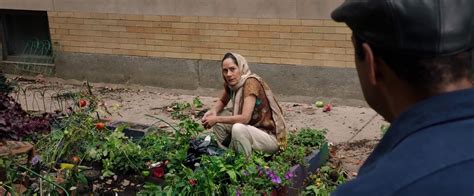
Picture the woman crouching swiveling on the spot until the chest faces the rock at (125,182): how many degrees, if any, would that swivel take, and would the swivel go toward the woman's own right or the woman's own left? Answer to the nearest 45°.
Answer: approximately 45° to the woman's own right

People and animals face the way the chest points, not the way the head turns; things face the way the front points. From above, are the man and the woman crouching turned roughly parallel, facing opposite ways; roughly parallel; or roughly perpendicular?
roughly perpendicular

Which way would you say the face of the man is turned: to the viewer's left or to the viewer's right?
to the viewer's left

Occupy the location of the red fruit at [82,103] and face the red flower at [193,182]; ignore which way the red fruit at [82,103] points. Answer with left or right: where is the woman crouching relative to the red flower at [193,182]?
left

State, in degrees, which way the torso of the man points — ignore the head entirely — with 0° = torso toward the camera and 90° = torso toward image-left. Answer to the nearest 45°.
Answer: approximately 135°

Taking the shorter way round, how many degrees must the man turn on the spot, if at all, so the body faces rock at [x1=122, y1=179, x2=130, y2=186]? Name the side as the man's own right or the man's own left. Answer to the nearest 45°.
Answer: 0° — they already face it

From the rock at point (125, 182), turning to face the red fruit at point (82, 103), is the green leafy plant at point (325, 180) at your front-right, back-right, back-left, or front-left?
back-right

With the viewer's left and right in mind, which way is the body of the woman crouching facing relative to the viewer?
facing the viewer and to the left of the viewer

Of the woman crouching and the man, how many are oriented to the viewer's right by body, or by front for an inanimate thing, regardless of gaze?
0

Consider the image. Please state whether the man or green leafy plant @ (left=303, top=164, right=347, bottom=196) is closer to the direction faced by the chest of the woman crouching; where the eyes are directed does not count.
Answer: the man

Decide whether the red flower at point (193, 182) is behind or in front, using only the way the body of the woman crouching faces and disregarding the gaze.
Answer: in front

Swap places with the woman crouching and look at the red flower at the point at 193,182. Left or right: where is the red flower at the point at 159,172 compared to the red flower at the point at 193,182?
right
